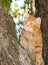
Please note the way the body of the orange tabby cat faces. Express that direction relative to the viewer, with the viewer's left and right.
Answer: facing the viewer and to the left of the viewer
